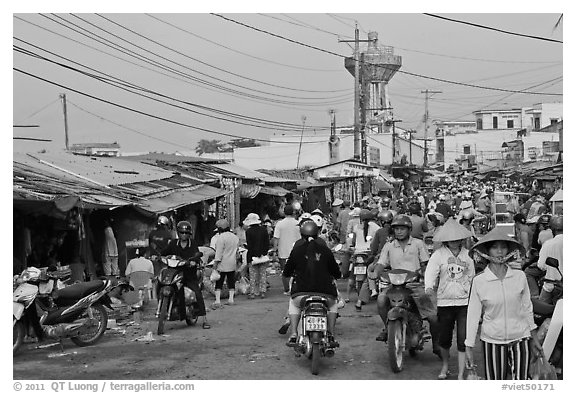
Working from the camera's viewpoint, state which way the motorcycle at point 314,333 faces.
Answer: facing away from the viewer

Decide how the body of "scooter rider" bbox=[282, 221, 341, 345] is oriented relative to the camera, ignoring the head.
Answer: away from the camera

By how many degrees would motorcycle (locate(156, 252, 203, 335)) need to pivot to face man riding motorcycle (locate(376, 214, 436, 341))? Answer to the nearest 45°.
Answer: approximately 90° to its left

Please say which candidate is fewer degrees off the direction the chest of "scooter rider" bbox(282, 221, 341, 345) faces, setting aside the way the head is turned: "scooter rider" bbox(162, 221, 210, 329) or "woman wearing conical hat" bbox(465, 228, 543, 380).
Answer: the scooter rider

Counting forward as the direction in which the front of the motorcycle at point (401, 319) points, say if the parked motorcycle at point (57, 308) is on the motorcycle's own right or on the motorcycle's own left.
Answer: on the motorcycle's own right

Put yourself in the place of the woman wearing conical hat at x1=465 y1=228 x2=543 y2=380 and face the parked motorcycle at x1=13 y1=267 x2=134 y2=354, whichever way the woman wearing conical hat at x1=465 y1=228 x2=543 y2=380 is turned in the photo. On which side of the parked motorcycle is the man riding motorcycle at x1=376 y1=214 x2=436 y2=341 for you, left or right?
right

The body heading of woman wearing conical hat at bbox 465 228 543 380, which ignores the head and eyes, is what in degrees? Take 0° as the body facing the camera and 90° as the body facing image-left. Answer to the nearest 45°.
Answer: approximately 0°

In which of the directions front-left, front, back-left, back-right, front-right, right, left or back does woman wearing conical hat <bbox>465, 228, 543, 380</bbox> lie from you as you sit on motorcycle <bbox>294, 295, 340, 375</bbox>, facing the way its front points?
back-right
